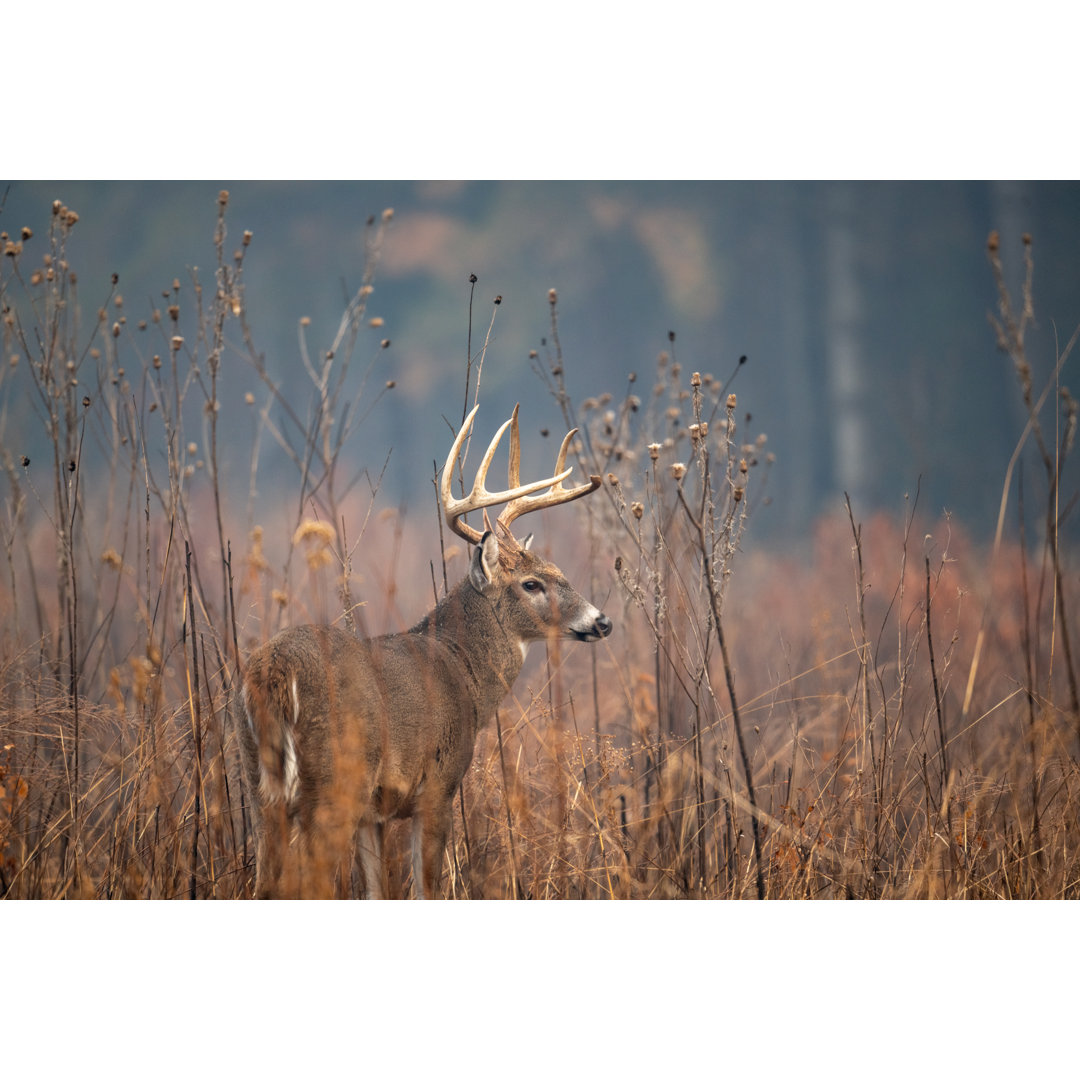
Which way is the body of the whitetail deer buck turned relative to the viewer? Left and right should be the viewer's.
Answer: facing away from the viewer and to the right of the viewer
